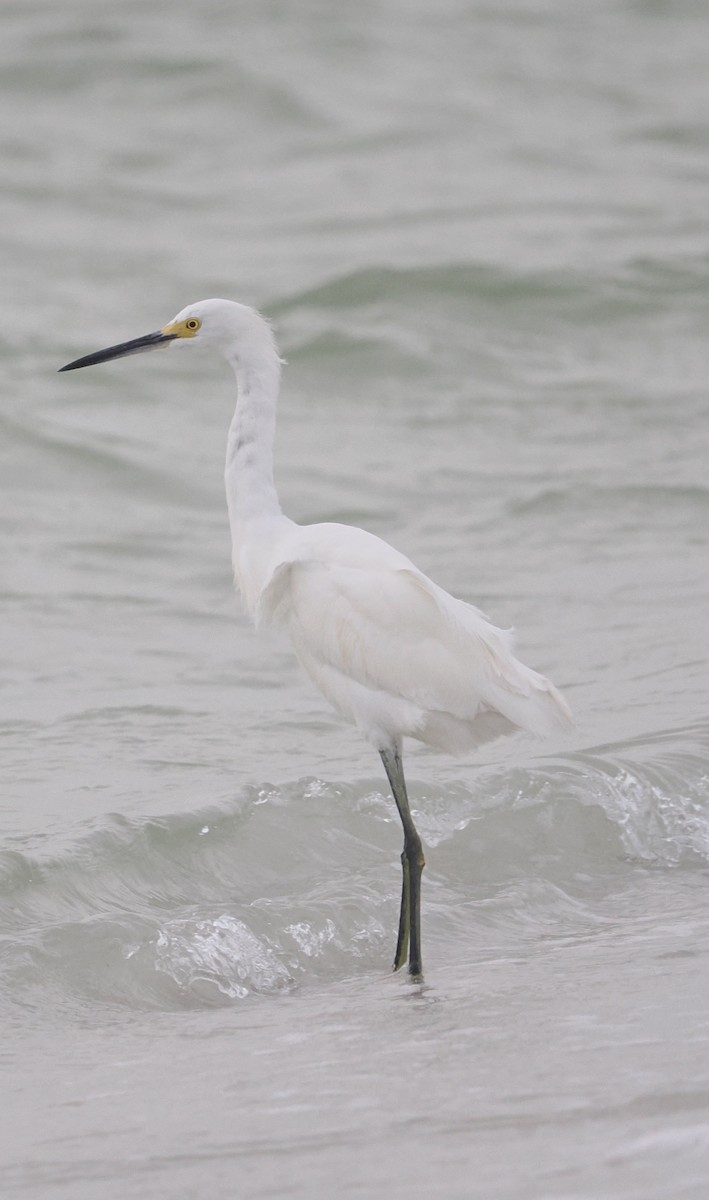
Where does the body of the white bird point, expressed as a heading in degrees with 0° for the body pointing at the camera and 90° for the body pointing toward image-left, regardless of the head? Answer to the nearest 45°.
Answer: approximately 90°
